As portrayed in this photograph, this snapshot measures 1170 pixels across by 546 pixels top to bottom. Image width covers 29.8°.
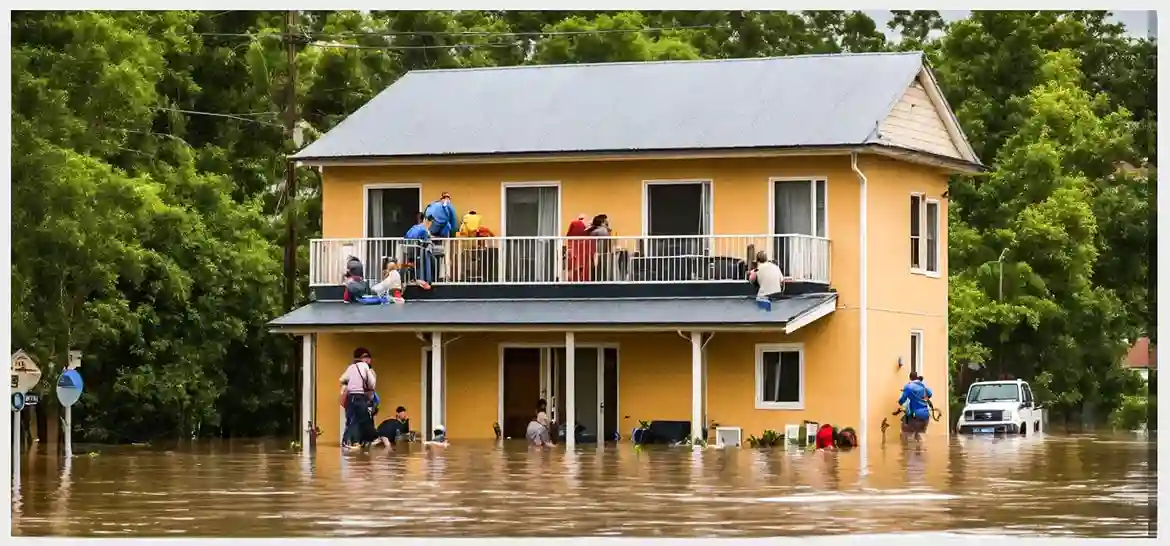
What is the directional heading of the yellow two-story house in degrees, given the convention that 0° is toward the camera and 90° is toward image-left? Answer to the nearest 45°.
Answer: approximately 0°

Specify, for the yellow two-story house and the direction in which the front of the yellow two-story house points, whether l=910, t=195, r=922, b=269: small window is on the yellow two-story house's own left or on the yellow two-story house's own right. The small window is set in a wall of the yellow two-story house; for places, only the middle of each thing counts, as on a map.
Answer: on the yellow two-story house's own left

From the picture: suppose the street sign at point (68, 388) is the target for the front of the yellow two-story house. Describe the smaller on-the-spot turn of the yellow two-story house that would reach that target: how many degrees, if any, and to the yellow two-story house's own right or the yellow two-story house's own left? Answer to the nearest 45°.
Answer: approximately 45° to the yellow two-story house's own right
